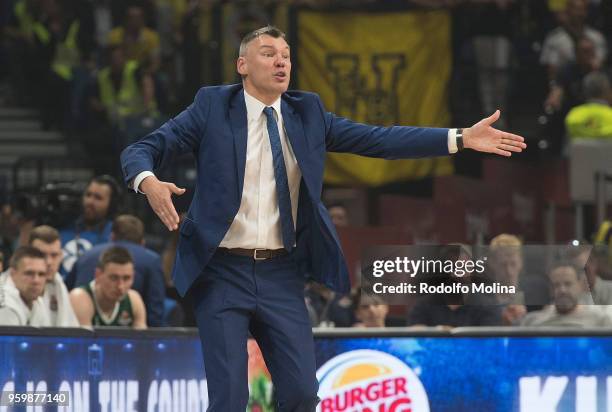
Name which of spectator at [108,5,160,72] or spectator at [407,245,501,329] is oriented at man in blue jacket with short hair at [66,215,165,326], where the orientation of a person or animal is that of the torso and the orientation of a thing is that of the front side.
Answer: spectator at [108,5,160,72]

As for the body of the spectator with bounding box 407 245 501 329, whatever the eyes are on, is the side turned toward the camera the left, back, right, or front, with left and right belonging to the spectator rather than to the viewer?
front

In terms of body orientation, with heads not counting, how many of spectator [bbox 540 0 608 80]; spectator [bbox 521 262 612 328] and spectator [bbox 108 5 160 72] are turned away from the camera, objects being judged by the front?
0

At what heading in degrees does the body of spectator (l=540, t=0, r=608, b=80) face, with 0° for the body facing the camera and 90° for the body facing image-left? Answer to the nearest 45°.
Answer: approximately 0°

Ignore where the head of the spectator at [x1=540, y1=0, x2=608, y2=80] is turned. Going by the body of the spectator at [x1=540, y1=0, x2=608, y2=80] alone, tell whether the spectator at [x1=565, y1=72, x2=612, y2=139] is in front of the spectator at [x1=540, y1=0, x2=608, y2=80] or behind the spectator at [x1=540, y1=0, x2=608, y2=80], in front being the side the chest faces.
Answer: in front

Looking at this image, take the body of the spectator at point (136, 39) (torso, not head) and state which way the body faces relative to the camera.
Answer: toward the camera

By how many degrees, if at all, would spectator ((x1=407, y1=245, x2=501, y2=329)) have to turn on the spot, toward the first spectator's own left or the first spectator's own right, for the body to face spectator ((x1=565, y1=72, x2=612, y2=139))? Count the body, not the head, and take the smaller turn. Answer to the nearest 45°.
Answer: approximately 180°

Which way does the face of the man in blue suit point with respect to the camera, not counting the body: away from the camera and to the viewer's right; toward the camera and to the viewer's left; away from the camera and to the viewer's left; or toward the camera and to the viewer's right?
toward the camera and to the viewer's right

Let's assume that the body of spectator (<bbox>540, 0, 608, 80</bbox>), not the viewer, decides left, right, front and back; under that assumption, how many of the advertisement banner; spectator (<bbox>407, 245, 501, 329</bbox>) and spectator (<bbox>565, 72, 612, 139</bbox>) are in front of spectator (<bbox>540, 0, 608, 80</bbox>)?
3

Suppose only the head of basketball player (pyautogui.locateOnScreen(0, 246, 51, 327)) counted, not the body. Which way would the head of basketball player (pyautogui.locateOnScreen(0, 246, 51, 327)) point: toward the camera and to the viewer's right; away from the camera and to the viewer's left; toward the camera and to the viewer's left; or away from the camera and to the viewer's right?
toward the camera and to the viewer's right

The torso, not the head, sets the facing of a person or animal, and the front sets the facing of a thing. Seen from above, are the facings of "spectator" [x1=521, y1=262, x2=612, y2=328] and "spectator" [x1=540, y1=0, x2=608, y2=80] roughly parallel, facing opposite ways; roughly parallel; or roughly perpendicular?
roughly parallel
